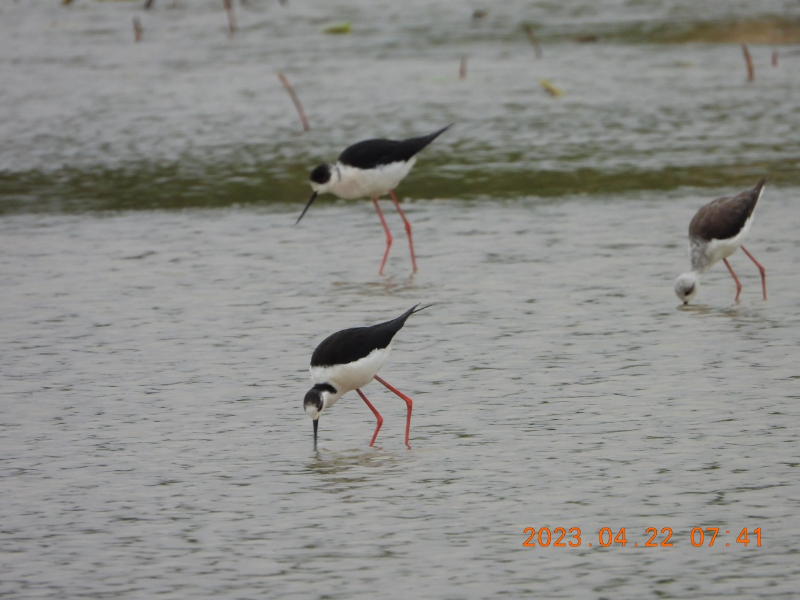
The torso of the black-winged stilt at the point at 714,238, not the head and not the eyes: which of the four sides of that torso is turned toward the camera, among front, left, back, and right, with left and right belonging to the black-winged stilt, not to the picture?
left

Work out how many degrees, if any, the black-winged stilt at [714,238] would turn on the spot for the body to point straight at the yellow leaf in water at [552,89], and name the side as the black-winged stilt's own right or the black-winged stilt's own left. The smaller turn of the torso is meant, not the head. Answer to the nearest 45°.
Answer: approximately 90° to the black-winged stilt's own right

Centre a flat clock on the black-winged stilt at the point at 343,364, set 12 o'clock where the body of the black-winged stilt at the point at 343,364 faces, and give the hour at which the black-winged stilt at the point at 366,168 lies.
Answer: the black-winged stilt at the point at 366,168 is roughly at 3 o'clock from the black-winged stilt at the point at 343,364.

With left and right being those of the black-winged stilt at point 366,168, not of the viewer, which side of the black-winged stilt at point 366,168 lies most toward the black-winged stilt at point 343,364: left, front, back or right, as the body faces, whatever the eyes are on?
left

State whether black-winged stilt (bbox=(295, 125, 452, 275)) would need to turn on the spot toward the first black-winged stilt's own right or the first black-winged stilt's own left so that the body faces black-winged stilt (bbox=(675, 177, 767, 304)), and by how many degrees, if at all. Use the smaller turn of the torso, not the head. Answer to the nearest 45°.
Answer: approximately 135° to the first black-winged stilt's own left

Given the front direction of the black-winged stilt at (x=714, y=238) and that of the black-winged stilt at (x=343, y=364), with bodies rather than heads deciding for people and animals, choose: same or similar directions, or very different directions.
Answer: same or similar directions

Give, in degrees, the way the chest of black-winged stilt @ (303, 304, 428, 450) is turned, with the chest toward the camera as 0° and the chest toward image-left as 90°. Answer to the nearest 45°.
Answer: approximately 90°

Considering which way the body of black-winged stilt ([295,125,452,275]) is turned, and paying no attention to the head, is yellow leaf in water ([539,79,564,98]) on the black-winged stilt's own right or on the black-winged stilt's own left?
on the black-winged stilt's own right

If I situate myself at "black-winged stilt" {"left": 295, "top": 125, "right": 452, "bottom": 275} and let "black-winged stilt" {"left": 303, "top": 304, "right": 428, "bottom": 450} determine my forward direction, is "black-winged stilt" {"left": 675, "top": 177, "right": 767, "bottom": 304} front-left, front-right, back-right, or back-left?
front-left

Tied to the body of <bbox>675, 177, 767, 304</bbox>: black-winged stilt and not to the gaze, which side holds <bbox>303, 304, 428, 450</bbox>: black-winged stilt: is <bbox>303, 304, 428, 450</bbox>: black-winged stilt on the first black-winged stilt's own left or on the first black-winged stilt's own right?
on the first black-winged stilt's own left

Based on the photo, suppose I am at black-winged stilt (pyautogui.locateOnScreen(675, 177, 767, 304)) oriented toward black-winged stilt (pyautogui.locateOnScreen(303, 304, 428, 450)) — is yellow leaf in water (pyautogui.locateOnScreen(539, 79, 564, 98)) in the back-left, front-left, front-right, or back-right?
back-right

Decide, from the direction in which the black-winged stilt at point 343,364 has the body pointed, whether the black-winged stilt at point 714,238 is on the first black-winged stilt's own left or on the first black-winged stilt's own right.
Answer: on the first black-winged stilt's own right

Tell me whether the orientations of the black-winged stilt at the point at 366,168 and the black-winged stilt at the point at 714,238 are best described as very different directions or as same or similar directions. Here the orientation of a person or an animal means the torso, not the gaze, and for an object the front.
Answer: same or similar directions

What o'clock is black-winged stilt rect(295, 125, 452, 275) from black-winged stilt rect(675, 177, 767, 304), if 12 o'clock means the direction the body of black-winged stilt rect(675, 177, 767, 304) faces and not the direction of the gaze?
black-winged stilt rect(295, 125, 452, 275) is roughly at 1 o'clock from black-winged stilt rect(675, 177, 767, 304).

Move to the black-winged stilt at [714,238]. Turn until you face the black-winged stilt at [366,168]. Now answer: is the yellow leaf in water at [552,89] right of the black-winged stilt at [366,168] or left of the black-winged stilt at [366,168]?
right

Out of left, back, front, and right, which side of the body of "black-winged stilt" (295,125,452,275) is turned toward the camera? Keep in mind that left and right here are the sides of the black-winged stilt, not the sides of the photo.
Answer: left

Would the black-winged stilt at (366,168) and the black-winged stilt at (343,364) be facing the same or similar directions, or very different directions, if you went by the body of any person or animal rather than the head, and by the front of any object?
same or similar directions
